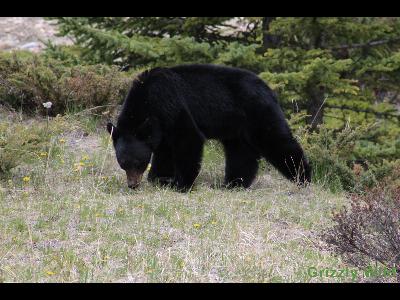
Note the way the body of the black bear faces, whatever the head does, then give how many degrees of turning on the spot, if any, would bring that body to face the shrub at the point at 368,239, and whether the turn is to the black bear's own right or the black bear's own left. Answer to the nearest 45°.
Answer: approximately 135° to the black bear's own left

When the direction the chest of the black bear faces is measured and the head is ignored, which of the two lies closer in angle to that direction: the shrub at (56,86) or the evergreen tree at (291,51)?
the shrub

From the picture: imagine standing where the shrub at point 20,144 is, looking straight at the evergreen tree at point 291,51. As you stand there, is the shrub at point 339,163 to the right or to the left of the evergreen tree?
right

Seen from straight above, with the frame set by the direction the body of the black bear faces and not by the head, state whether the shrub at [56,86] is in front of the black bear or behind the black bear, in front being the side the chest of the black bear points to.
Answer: in front

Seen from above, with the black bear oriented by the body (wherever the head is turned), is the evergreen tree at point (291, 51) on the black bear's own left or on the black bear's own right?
on the black bear's own right

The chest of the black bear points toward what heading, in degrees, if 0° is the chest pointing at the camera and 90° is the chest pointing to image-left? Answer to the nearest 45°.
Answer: approximately 90°

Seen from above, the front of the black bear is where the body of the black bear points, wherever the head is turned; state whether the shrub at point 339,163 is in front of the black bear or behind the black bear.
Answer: behind

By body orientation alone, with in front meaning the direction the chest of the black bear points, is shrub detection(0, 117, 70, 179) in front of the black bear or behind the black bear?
in front
